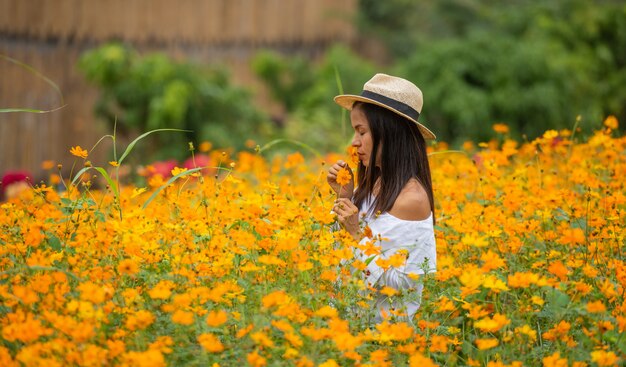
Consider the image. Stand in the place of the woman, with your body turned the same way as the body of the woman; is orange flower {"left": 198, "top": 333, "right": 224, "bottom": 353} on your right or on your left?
on your left

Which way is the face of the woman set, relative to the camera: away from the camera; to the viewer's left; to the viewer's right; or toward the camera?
to the viewer's left

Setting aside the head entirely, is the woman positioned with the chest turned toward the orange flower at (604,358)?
no

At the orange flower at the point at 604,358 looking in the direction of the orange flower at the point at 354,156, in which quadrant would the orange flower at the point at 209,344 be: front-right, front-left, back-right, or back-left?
front-left

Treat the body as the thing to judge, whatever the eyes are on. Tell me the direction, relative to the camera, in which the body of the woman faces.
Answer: to the viewer's left
